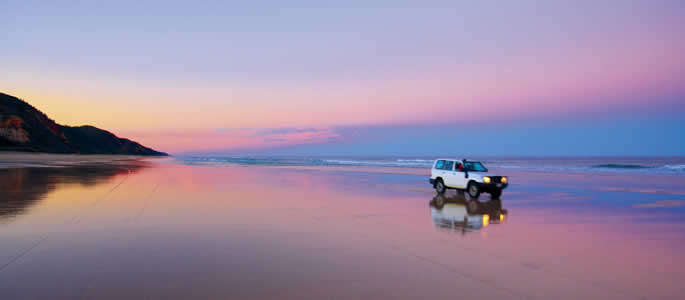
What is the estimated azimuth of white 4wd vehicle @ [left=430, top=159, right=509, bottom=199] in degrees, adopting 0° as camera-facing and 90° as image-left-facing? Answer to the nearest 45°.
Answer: approximately 315°
